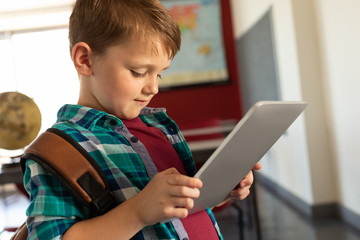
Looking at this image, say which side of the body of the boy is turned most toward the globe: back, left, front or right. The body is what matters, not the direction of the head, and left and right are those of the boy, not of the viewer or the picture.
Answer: back

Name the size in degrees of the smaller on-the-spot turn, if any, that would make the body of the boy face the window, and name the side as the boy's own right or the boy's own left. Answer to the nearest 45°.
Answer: approximately 135° to the boy's own left

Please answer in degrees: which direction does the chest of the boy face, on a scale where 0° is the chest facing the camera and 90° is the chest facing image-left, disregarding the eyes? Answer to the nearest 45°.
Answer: approximately 315°
